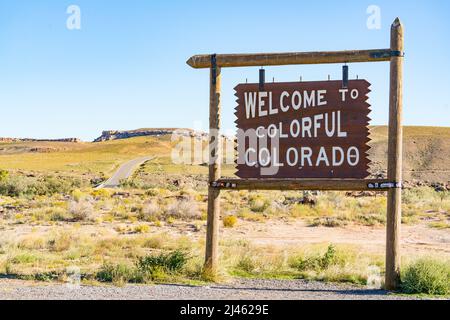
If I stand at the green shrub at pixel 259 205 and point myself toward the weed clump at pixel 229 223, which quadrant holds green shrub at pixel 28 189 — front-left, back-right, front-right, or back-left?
back-right

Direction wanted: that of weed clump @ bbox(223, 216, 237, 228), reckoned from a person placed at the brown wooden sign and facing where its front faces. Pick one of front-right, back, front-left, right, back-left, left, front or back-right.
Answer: back

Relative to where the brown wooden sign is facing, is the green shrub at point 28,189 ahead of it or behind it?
behind

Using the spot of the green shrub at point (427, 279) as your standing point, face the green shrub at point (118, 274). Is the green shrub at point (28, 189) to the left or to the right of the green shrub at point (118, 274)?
right

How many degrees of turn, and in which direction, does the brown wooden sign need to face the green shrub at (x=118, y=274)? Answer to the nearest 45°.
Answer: approximately 90° to its right

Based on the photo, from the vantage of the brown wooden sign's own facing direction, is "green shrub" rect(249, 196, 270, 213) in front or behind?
behind

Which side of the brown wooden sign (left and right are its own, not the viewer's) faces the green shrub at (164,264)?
right

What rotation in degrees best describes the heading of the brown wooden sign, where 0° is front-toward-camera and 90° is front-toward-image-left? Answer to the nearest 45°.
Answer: approximately 0°
